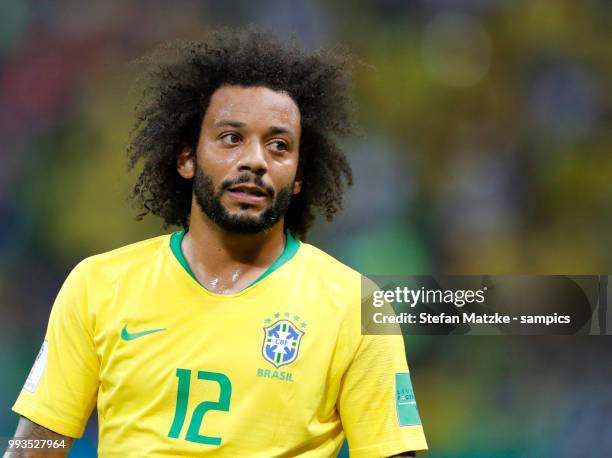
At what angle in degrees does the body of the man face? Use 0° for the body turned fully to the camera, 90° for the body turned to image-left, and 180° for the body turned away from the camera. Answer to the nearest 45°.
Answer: approximately 0°
